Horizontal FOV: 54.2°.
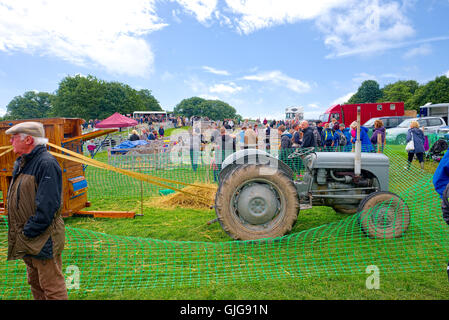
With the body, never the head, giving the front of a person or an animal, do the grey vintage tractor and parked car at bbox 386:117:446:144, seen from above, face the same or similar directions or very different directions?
very different directions

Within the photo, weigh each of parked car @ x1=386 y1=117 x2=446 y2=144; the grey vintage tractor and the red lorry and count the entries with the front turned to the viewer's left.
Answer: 2

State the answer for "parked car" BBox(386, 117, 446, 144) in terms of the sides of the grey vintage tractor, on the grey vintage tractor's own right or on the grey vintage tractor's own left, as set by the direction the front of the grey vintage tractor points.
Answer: on the grey vintage tractor's own left

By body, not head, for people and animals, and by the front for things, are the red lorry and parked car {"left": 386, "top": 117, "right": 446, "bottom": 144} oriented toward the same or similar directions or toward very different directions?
same or similar directions

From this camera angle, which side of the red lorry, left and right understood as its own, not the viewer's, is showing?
left

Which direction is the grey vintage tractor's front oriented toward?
to the viewer's right

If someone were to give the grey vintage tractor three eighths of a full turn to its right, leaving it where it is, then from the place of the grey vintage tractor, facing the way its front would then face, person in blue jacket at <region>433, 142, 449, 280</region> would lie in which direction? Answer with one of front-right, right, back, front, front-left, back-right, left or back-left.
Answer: left

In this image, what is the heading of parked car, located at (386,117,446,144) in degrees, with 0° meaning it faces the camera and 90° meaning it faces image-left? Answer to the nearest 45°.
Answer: approximately 90°

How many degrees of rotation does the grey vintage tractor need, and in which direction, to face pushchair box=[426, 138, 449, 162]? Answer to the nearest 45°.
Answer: approximately 45° to its left
